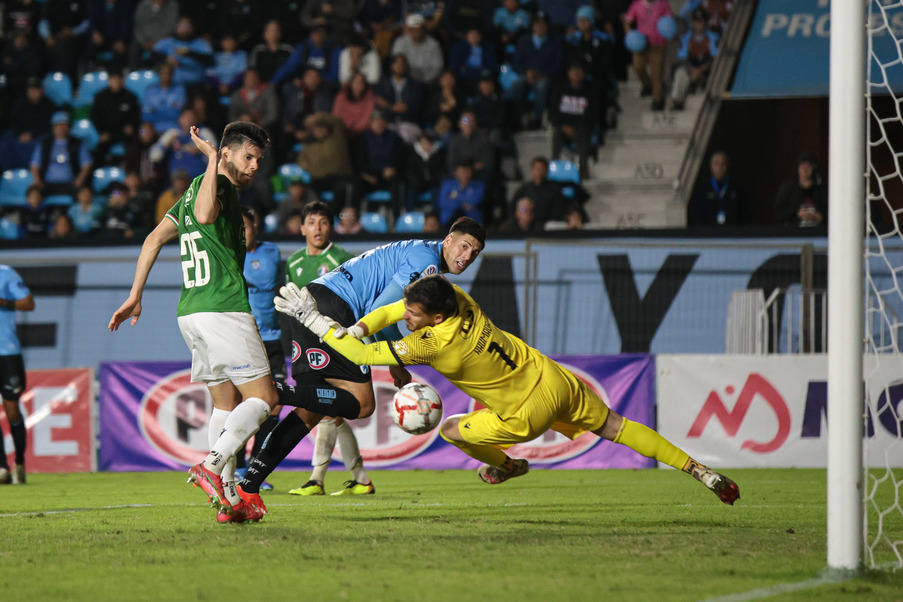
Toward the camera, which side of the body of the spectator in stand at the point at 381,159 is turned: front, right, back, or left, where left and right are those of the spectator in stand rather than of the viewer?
front

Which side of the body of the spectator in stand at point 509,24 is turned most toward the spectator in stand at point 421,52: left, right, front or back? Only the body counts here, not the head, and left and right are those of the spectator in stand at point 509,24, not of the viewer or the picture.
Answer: right

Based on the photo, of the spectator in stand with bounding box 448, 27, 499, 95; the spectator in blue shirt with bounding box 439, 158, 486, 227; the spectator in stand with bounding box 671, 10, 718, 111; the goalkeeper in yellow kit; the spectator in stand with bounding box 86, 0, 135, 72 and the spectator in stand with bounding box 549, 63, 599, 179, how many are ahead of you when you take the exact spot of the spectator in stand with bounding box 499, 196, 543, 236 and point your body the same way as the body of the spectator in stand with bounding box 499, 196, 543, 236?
1

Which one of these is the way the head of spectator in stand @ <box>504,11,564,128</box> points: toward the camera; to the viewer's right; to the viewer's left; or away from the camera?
toward the camera

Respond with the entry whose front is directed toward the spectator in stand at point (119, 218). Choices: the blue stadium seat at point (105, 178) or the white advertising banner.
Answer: the blue stadium seat

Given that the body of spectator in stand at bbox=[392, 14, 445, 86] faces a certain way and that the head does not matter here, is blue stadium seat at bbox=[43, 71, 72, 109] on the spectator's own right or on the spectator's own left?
on the spectator's own right

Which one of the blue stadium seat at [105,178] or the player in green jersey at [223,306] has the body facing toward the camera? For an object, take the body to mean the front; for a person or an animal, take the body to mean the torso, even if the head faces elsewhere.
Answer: the blue stadium seat

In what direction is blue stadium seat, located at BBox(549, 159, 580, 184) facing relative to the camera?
toward the camera

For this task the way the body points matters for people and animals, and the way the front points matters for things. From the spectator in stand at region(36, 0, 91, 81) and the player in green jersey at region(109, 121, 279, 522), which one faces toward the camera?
the spectator in stand

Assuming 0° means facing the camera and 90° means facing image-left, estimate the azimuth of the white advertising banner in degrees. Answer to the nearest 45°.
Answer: approximately 0°

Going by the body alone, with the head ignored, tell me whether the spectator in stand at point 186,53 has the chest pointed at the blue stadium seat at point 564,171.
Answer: no

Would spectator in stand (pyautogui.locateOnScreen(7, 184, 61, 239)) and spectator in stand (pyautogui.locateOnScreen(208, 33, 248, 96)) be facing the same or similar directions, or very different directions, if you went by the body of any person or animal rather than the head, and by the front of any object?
same or similar directions

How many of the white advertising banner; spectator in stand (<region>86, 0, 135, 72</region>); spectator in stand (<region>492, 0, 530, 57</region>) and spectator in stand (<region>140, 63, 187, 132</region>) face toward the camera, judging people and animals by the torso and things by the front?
4

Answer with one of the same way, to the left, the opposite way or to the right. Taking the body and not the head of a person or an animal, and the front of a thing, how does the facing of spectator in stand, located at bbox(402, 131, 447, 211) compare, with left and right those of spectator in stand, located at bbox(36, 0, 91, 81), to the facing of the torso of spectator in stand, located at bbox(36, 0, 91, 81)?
the same way

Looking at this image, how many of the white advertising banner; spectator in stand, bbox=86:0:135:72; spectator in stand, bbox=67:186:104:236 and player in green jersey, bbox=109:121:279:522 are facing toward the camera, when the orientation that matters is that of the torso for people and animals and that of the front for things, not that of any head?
3

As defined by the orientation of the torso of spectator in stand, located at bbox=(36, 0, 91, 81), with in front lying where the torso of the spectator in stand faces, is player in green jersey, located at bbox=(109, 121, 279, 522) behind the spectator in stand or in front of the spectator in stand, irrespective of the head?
in front

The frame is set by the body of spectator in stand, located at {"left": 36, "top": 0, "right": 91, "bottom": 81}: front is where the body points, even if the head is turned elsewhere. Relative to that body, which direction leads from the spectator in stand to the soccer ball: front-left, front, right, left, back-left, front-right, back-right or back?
front

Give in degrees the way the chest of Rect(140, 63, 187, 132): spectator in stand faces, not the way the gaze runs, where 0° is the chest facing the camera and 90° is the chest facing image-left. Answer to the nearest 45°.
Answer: approximately 0°

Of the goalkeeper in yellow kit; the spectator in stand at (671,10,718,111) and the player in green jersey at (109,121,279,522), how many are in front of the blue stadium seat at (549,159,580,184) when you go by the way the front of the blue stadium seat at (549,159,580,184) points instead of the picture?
2
